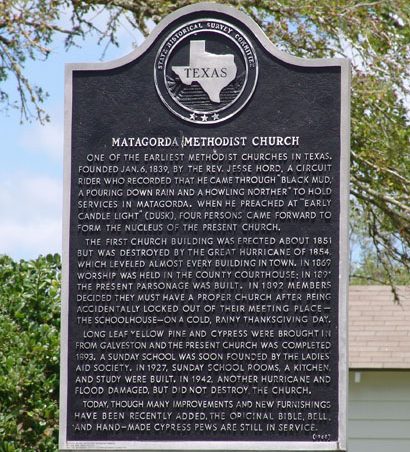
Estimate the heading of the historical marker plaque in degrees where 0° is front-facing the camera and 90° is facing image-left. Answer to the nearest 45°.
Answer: approximately 0°

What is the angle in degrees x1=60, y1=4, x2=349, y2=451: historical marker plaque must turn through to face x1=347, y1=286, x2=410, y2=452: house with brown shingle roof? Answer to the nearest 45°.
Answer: approximately 180°

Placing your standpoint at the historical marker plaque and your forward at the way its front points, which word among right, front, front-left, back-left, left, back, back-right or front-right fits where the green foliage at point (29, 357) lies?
back-right

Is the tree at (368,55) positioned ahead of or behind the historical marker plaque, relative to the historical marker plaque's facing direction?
behind
